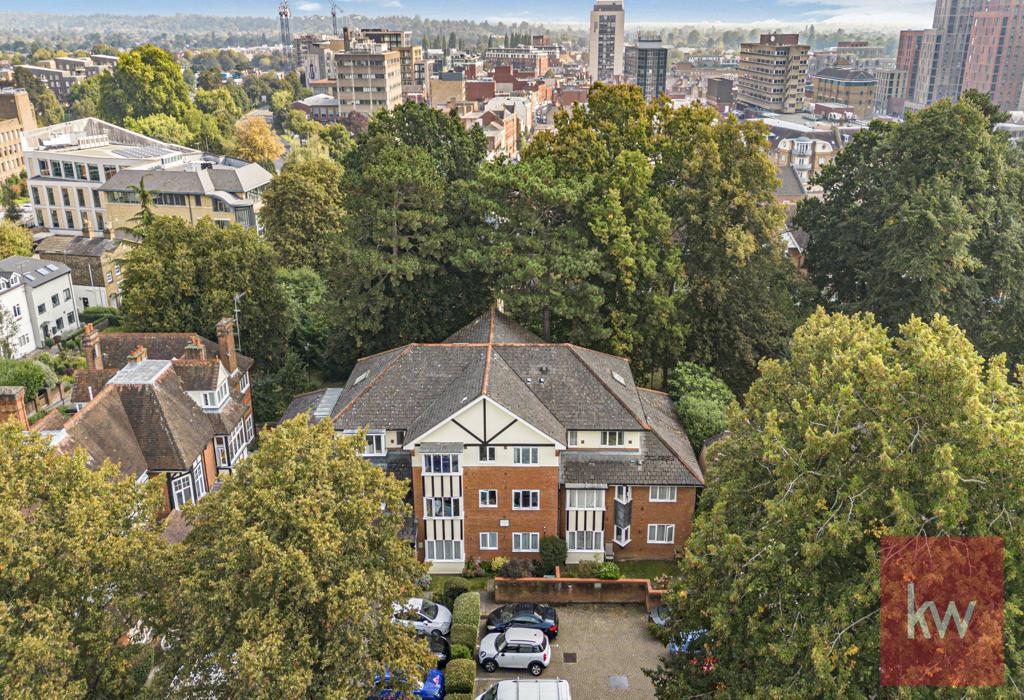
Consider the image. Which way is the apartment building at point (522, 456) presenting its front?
toward the camera

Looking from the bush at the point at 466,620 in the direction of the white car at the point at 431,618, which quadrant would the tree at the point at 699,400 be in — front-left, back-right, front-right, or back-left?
back-right

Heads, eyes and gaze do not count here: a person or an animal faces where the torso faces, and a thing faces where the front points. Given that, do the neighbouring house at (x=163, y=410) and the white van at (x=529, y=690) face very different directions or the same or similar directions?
very different directions

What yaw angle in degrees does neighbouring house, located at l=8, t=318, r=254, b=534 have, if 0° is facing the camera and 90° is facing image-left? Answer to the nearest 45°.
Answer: approximately 315°

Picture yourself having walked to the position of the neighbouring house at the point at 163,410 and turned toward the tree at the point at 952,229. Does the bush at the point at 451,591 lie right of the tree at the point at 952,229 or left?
right

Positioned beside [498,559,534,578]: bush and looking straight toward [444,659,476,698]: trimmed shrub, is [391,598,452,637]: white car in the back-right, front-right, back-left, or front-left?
front-right

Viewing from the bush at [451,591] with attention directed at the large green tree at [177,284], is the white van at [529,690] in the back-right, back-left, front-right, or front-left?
back-left

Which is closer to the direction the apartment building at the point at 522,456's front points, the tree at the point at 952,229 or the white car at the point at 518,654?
the white car

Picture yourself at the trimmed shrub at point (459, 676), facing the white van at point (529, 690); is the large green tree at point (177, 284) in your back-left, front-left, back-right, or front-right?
back-left

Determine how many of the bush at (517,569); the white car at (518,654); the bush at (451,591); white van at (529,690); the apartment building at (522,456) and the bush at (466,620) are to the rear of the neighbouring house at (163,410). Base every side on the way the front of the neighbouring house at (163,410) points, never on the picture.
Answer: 0

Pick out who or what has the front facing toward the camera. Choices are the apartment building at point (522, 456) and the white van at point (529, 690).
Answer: the apartment building
